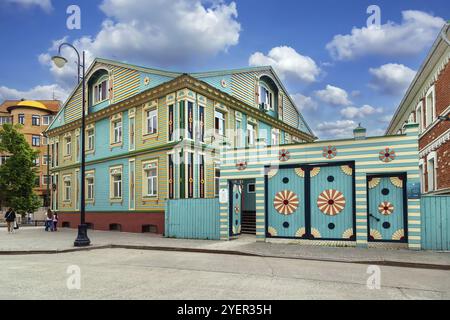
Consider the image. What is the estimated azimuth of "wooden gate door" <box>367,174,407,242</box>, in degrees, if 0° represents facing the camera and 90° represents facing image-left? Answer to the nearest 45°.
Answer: approximately 0°
